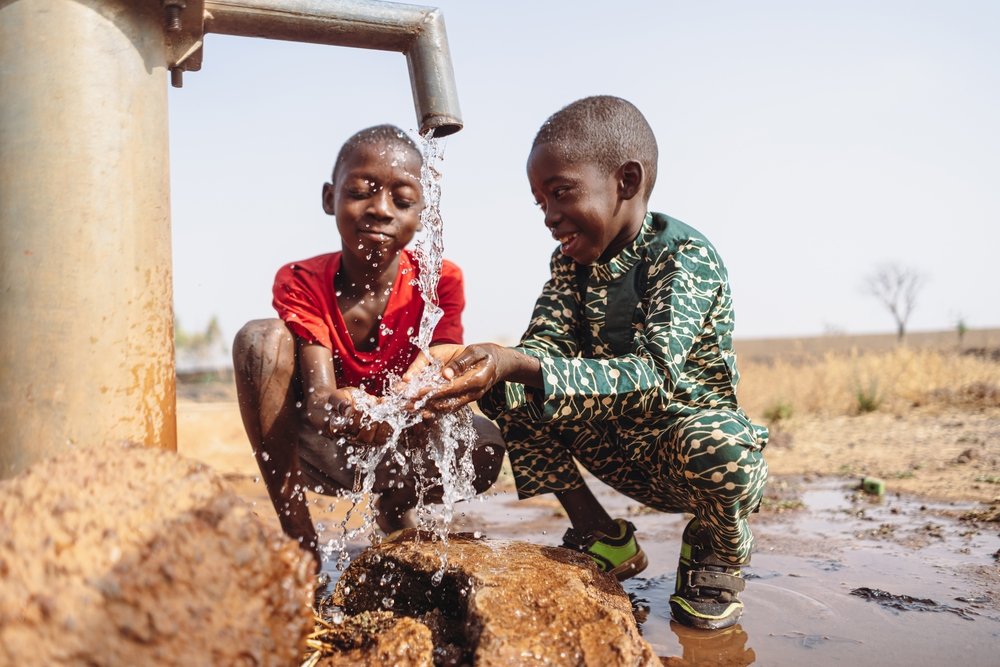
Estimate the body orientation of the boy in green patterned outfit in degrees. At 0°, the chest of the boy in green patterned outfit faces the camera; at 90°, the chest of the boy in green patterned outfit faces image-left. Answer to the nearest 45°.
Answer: approximately 45°

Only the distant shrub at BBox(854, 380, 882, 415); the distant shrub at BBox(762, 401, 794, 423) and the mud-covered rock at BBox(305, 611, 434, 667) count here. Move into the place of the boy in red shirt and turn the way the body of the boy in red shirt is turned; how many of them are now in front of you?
1

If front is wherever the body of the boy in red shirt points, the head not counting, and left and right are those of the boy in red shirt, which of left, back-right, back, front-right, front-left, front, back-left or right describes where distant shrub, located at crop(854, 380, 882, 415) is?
back-left

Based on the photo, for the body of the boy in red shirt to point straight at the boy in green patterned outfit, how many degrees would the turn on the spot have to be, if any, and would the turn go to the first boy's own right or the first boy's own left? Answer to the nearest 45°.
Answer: approximately 45° to the first boy's own left

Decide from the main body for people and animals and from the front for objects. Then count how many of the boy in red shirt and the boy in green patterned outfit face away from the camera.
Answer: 0

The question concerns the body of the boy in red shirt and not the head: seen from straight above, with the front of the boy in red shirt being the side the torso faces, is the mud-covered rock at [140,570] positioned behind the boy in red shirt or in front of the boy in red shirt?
in front

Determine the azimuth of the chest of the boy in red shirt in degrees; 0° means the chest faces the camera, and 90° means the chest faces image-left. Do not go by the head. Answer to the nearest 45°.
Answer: approximately 0°

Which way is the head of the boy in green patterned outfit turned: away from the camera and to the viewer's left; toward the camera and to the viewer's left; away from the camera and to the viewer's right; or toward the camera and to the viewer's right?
toward the camera and to the viewer's left

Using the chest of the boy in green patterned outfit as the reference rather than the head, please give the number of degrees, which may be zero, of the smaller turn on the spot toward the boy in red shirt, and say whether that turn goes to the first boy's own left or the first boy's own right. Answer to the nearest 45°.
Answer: approximately 45° to the first boy's own right

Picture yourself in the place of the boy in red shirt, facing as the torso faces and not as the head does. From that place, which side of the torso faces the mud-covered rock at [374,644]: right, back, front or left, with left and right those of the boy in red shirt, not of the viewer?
front

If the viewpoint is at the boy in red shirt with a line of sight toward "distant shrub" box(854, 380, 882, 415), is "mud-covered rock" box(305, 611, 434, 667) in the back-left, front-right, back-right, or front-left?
back-right

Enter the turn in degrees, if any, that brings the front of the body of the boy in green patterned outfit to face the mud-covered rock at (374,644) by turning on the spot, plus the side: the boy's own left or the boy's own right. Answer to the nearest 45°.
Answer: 0° — they already face it
